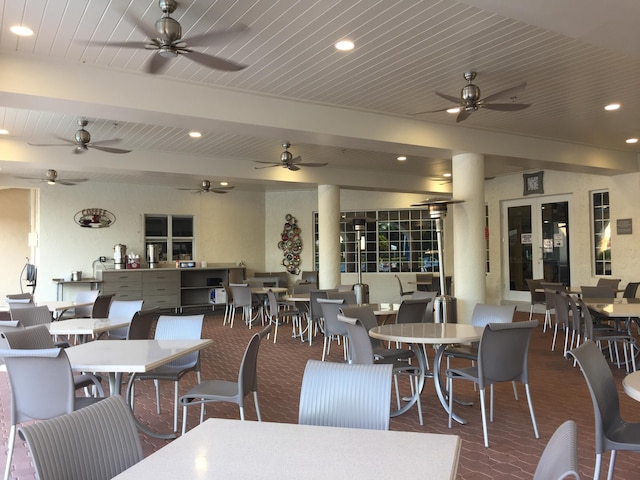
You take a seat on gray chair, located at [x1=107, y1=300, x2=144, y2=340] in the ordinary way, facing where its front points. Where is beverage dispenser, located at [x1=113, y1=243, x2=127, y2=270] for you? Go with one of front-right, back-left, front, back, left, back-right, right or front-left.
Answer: back-right

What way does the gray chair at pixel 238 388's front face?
to the viewer's left

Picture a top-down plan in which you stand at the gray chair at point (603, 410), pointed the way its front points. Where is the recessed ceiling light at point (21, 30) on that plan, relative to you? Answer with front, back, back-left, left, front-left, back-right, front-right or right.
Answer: back

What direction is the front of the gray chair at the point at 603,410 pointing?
to the viewer's right

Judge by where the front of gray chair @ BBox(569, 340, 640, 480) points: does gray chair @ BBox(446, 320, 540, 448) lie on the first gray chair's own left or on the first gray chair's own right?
on the first gray chair's own left

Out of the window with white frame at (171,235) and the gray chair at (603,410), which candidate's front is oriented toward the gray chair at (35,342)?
the window with white frame

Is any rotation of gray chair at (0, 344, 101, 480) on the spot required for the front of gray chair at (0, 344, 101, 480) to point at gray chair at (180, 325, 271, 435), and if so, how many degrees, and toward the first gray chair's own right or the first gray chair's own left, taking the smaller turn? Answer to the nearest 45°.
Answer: approximately 45° to the first gray chair's own right

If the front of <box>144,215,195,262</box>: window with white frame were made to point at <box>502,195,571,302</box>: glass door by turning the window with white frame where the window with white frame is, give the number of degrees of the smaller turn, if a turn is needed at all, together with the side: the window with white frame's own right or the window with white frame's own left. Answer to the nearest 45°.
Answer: approximately 45° to the window with white frame's own left

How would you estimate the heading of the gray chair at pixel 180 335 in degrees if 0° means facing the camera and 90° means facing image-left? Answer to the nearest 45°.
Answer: approximately 45°

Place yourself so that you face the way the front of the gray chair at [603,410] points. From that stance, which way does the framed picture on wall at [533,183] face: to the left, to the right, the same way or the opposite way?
to the right

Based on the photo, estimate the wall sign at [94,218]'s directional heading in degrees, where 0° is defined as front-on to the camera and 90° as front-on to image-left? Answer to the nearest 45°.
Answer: approximately 0°
